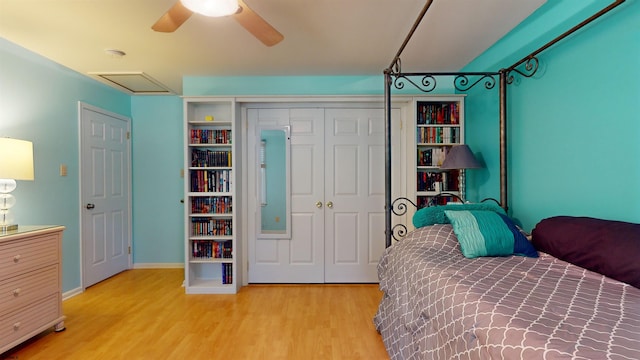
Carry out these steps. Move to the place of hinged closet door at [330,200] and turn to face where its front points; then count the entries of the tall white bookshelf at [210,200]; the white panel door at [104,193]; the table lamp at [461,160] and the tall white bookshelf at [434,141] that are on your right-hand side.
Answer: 2

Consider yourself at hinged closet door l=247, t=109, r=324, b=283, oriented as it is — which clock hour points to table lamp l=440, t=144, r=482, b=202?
The table lamp is roughly at 10 o'clock from the hinged closet door.

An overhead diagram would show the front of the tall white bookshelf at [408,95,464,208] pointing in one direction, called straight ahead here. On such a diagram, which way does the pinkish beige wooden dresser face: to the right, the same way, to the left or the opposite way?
to the left

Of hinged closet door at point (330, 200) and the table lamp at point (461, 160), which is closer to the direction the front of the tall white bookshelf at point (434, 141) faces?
the table lamp

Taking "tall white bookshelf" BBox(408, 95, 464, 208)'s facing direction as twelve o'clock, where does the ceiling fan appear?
The ceiling fan is roughly at 1 o'clock from the tall white bookshelf.

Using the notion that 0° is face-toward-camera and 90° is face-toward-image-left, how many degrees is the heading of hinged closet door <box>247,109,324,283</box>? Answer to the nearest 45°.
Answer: approximately 0°

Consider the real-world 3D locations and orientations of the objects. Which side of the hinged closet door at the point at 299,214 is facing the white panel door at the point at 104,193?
right

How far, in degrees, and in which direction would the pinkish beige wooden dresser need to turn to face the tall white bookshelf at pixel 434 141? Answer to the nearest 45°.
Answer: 0° — it already faces it
